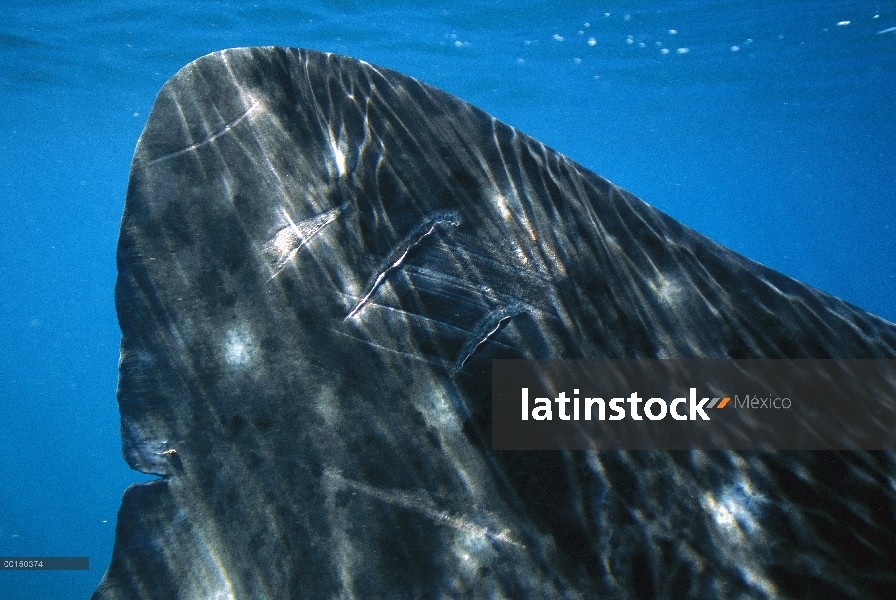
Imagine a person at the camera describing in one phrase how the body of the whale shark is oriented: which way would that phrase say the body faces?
to the viewer's right
